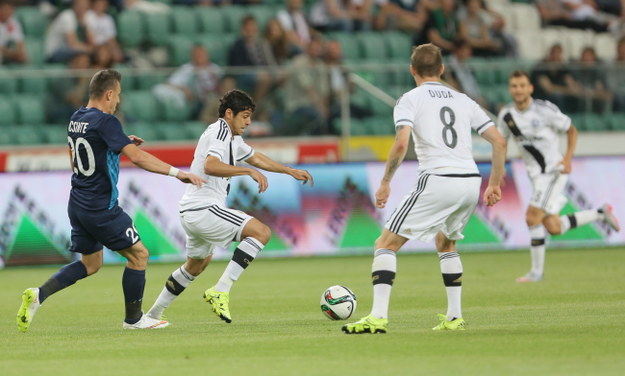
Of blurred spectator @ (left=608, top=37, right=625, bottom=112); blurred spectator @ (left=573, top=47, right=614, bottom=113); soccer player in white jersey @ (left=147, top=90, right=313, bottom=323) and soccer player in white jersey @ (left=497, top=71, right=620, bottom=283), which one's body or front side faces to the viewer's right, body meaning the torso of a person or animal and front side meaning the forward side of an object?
soccer player in white jersey @ (left=147, top=90, right=313, bottom=323)

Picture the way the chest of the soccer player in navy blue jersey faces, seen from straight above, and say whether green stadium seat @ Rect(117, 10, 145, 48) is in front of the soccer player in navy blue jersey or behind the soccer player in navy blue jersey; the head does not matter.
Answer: in front

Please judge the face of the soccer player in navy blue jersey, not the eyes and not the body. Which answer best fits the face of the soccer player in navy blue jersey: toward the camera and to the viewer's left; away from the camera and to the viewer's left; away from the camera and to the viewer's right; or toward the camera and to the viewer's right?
away from the camera and to the viewer's right

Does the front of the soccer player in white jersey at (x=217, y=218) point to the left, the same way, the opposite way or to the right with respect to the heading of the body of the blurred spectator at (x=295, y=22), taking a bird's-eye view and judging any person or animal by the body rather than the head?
to the left

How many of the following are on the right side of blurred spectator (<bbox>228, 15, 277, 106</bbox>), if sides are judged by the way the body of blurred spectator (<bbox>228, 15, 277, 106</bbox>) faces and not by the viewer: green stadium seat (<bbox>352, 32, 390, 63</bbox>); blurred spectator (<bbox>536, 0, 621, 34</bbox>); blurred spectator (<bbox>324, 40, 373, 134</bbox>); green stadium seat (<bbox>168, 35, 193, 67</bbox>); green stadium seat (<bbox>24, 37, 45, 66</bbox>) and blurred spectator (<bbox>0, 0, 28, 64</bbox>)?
3

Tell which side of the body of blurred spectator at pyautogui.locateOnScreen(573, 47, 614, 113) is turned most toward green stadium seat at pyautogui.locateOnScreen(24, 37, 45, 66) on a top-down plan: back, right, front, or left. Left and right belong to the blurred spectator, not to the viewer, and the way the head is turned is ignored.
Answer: right

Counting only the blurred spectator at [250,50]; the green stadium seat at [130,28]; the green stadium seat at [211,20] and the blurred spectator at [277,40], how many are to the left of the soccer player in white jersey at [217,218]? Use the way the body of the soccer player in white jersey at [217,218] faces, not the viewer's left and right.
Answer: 4

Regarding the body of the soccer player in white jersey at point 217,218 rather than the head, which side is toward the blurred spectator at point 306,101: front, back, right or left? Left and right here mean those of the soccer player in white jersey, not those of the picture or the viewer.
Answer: left

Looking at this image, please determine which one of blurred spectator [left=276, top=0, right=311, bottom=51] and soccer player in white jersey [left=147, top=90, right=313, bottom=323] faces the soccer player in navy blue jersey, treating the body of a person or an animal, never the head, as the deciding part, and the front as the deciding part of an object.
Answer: the blurred spectator
